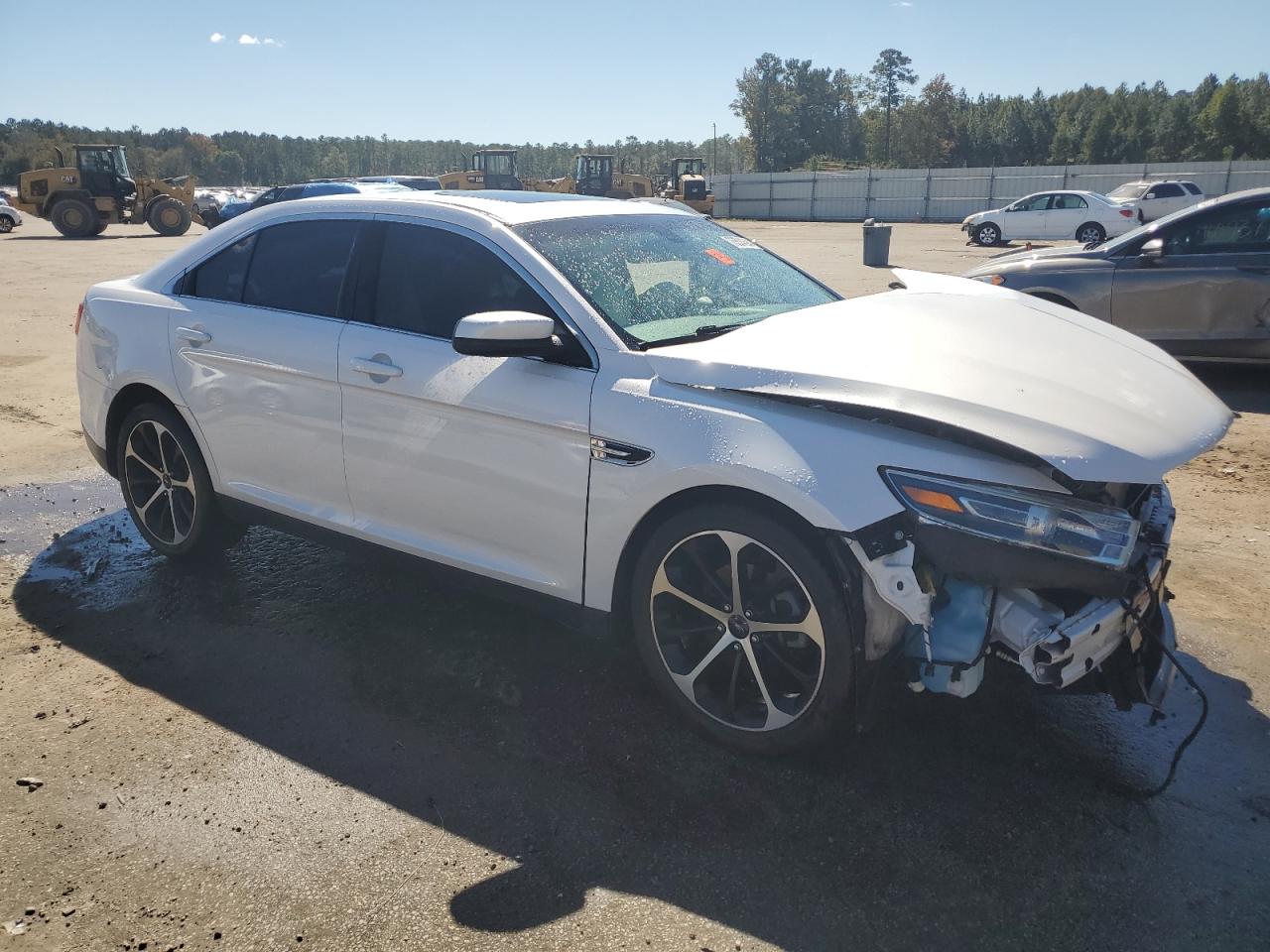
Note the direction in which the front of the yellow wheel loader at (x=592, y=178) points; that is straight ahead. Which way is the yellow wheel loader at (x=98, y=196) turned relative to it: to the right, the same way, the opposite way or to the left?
the opposite way

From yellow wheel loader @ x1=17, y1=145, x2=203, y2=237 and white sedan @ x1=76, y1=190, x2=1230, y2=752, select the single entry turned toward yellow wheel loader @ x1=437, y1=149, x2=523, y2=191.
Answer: yellow wheel loader @ x1=17, y1=145, x2=203, y2=237

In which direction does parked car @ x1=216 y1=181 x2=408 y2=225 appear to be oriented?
to the viewer's left

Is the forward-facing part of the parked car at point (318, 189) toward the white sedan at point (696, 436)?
no

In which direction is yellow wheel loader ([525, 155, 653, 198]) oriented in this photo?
to the viewer's left

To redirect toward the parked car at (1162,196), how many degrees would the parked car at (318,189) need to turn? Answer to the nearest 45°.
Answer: approximately 180°

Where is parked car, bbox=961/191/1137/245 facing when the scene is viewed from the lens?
facing to the left of the viewer

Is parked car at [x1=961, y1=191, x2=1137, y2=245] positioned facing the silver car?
no

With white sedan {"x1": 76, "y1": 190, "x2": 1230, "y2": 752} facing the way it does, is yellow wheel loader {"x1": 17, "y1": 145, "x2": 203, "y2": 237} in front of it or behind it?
behind

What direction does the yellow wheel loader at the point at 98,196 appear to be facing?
to the viewer's right

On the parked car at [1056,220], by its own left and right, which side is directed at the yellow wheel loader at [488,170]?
front

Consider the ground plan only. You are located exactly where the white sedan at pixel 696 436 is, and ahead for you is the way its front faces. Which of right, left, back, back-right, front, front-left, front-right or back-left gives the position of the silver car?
left

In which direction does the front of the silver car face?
to the viewer's left

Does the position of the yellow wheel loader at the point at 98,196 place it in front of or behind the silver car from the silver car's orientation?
in front

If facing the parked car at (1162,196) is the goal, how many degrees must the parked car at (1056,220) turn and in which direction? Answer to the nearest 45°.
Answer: approximately 135° to its right

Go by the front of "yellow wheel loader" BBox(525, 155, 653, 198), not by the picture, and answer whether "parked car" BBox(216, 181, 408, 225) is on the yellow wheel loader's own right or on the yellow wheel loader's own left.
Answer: on the yellow wheel loader's own left

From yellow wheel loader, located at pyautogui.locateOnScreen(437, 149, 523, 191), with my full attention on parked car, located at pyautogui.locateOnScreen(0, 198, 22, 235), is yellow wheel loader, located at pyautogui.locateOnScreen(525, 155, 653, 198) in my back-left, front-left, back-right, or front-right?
back-right

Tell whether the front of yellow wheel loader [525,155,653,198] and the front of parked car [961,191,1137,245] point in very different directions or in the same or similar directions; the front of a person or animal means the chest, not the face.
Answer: same or similar directions

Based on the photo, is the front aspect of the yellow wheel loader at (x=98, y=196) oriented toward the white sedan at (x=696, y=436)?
no

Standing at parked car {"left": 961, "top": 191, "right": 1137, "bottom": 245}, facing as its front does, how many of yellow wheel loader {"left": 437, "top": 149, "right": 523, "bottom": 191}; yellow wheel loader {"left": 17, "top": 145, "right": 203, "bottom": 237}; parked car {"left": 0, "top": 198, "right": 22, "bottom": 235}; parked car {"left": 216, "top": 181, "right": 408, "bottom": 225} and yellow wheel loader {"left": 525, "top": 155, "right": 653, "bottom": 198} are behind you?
0
